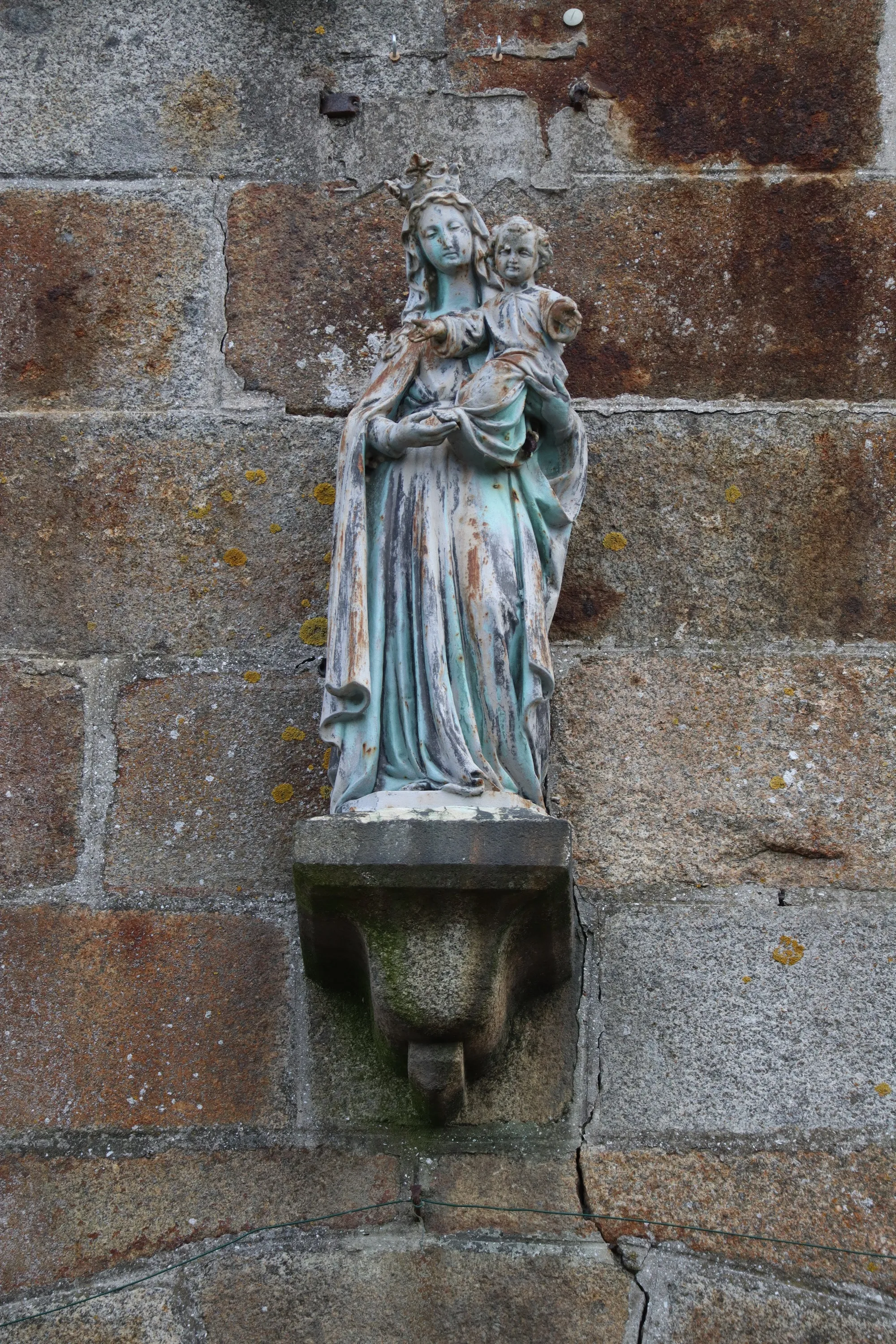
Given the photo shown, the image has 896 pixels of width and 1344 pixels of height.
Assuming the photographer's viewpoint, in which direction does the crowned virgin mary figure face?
facing the viewer

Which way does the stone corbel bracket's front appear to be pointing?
toward the camera

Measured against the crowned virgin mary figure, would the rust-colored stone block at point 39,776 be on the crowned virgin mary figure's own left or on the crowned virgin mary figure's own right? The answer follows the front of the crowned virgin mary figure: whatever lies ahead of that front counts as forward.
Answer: on the crowned virgin mary figure's own right
